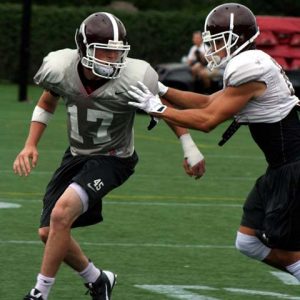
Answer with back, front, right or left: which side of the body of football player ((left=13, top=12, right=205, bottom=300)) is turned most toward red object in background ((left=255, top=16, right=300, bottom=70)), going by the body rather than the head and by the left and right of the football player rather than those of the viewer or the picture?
back

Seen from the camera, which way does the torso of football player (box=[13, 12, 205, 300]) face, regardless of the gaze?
toward the camera

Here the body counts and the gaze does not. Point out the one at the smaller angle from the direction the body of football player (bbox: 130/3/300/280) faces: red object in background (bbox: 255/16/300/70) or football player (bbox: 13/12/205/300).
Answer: the football player

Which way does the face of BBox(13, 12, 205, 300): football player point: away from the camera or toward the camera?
toward the camera

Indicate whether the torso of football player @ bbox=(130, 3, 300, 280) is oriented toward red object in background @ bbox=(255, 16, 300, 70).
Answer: no

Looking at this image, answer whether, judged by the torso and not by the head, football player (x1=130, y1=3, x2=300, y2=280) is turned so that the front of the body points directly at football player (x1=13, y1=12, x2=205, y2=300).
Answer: yes

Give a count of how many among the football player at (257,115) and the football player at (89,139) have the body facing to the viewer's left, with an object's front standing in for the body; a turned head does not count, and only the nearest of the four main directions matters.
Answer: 1

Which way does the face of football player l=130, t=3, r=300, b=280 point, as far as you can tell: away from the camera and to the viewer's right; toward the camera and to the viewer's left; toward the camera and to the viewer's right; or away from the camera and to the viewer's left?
toward the camera and to the viewer's left

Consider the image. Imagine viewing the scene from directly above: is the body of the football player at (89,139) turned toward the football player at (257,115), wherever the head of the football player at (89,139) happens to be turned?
no

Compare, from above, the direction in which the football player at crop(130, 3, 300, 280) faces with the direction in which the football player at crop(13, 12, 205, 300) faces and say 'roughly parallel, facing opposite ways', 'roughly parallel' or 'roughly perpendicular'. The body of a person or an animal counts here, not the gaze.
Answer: roughly perpendicular

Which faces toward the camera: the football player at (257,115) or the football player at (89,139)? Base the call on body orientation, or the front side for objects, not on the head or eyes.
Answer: the football player at (89,139)

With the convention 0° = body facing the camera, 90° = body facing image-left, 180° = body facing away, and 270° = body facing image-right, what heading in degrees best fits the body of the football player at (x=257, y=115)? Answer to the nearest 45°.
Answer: approximately 90°
